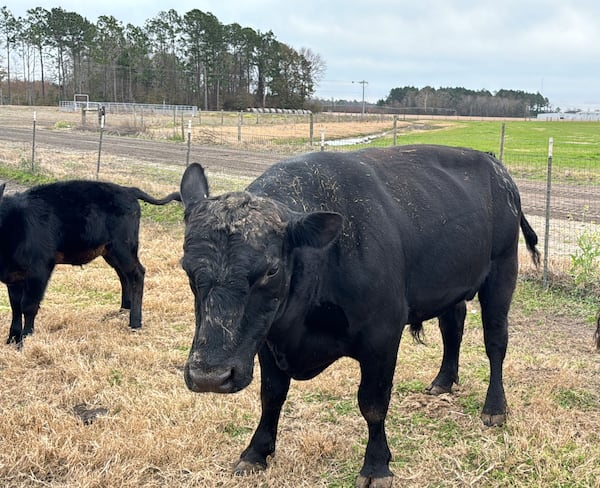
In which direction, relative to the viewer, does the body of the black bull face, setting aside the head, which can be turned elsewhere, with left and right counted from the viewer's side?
facing the viewer and to the left of the viewer

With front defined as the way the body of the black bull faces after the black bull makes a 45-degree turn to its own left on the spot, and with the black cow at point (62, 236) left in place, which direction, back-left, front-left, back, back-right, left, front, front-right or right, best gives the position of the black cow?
back-right
